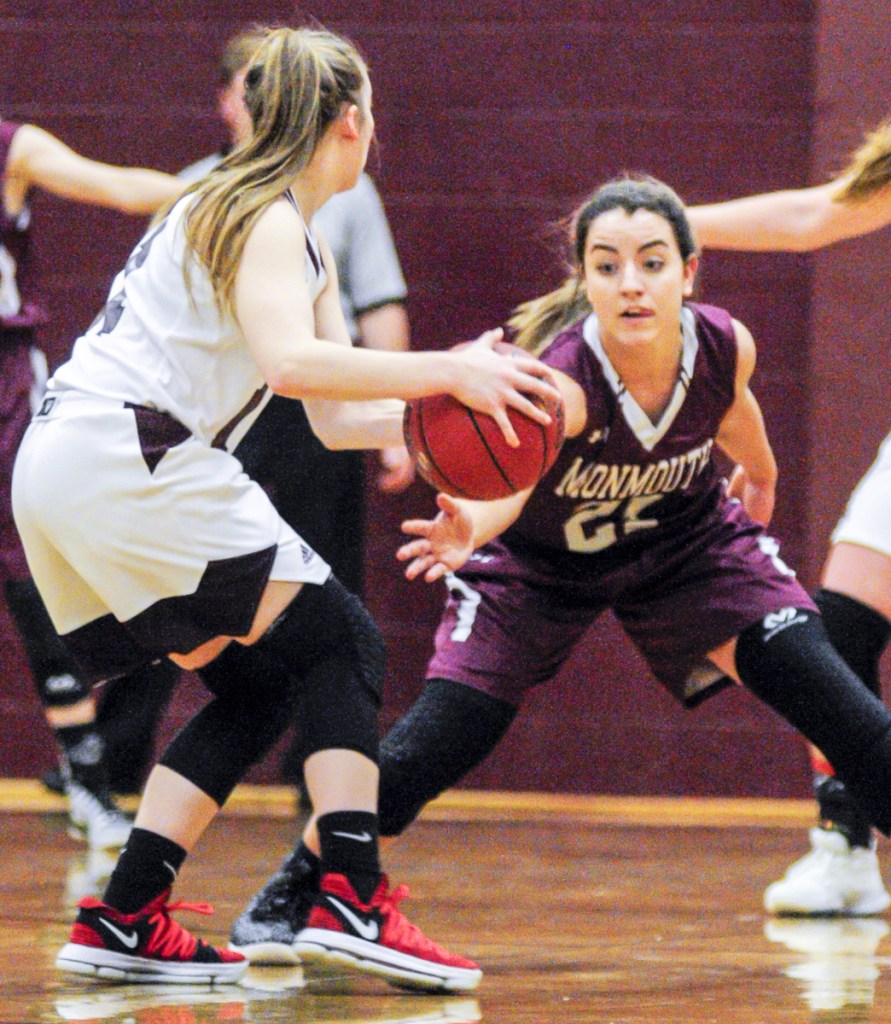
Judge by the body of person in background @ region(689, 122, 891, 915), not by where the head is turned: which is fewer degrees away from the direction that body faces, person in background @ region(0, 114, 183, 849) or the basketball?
the person in background

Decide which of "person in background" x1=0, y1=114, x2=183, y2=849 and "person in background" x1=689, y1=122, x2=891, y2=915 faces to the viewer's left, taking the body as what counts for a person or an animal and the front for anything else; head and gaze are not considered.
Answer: "person in background" x1=689, y1=122, x2=891, y2=915

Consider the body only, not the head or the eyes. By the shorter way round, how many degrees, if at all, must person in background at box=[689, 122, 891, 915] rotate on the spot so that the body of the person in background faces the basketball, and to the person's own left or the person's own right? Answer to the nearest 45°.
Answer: approximately 45° to the person's own left

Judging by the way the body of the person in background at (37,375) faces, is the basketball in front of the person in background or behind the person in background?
in front

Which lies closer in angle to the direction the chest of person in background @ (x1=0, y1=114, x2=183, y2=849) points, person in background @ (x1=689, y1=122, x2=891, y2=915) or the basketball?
the basketball

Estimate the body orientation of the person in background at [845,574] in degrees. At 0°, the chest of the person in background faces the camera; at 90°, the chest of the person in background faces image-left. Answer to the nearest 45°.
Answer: approximately 90°
